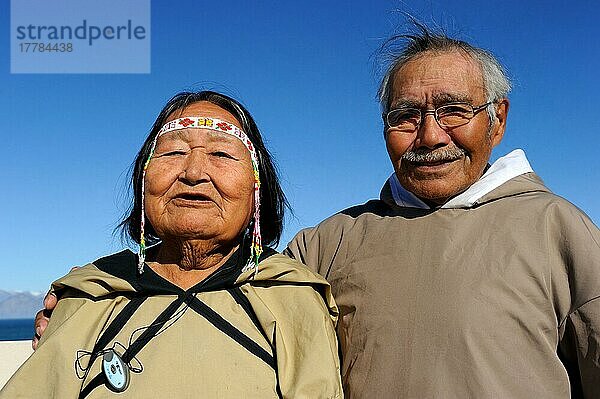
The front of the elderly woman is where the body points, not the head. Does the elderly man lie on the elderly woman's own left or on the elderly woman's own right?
on the elderly woman's own left

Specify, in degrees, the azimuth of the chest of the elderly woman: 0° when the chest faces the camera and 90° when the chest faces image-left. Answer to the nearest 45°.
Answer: approximately 0°
